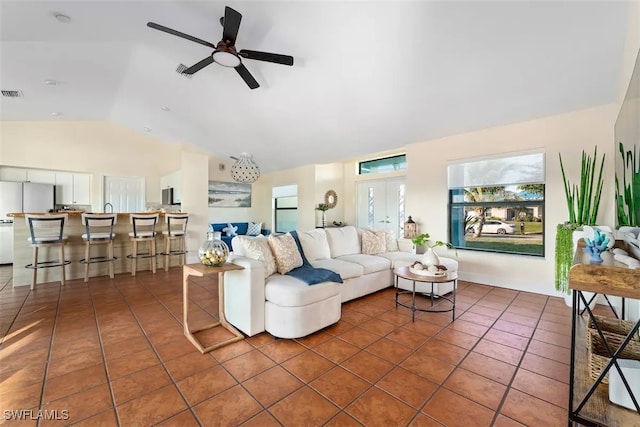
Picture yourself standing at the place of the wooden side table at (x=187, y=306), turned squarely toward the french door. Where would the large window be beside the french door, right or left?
right

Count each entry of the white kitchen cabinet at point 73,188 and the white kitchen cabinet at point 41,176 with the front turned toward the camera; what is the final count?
2

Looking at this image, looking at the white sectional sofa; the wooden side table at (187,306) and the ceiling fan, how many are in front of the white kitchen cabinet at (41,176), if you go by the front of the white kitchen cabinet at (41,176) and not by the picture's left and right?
3

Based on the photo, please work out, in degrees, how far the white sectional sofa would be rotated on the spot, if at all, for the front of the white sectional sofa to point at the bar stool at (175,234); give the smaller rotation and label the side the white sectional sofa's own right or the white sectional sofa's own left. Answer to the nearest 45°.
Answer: approximately 180°

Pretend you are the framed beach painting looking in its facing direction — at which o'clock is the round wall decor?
The round wall decor is roughly at 10 o'clock from the framed beach painting.

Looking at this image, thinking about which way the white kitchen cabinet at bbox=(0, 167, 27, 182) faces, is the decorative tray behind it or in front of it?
in front

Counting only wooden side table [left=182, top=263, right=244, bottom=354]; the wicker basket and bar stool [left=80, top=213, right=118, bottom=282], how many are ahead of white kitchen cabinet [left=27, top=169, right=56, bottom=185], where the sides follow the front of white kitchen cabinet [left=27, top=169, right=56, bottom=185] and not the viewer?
3

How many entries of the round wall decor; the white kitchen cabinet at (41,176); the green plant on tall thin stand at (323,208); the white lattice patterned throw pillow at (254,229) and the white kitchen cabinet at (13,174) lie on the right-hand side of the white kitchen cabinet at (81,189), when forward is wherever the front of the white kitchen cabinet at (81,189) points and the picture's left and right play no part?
2

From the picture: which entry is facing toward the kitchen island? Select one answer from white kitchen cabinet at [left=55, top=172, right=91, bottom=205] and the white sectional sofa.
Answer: the white kitchen cabinet

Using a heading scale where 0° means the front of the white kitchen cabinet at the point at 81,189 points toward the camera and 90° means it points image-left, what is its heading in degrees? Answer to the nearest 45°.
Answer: approximately 0°
